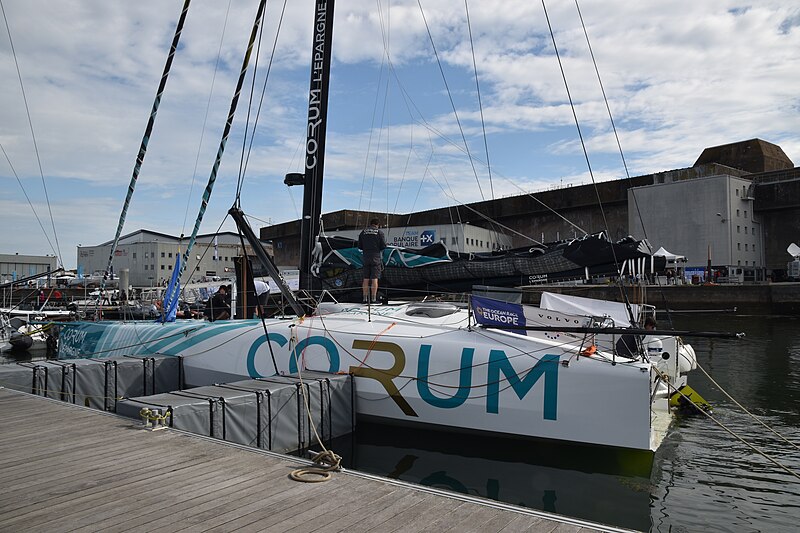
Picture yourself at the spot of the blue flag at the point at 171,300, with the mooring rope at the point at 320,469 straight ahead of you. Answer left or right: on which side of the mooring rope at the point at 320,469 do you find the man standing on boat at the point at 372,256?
left

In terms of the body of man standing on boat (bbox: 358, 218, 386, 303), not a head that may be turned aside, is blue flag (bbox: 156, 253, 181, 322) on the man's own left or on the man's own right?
on the man's own left

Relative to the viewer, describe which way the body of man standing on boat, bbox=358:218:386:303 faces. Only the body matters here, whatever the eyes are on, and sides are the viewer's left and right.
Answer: facing away from the viewer

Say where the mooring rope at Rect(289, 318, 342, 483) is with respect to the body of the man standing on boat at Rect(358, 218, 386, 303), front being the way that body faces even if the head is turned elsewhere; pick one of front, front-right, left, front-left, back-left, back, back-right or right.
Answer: back

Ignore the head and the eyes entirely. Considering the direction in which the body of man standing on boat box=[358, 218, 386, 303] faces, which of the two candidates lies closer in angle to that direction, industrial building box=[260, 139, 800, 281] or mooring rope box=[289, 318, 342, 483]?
the industrial building

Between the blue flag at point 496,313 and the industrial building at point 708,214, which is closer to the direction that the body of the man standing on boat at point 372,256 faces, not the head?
the industrial building

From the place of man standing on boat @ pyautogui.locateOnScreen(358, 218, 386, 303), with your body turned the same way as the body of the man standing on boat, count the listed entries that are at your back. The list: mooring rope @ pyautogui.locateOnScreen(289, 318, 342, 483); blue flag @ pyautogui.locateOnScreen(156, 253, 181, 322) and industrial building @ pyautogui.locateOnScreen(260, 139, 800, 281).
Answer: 1

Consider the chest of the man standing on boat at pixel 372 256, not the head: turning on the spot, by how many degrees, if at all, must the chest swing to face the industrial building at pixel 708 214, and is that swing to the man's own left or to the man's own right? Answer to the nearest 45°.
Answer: approximately 45° to the man's own right

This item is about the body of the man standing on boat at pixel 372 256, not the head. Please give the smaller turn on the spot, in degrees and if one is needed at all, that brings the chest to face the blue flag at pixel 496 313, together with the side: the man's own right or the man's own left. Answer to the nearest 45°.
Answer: approximately 135° to the man's own right
